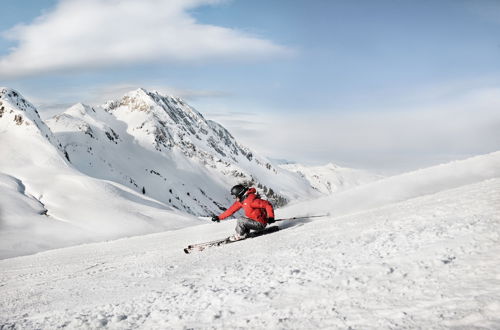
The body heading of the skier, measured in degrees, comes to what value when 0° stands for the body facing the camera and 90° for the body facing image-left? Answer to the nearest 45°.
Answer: approximately 90°
